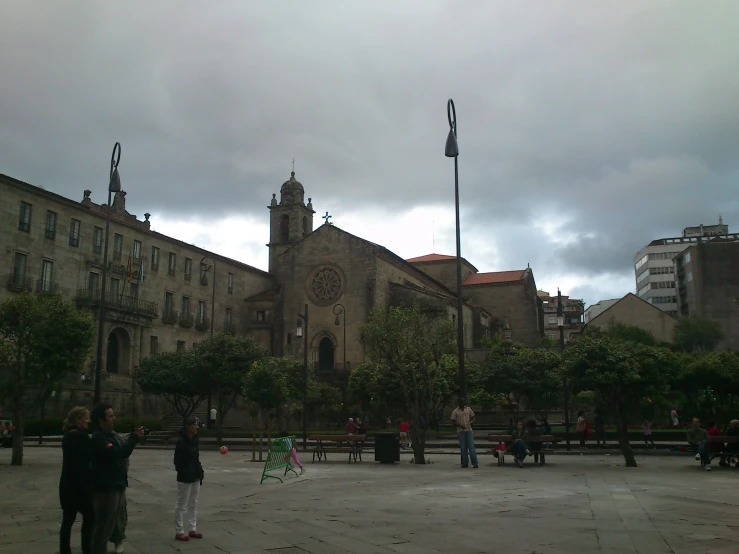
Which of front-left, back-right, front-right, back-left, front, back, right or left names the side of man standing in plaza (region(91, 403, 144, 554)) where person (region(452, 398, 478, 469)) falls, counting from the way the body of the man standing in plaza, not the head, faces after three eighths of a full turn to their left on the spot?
right

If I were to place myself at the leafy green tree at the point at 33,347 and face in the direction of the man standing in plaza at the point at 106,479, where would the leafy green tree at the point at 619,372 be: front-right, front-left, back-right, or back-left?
front-left

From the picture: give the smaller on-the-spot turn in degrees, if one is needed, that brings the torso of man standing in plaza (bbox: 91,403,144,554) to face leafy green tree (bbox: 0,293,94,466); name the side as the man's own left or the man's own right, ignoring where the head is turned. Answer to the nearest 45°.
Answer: approximately 90° to the man's own left

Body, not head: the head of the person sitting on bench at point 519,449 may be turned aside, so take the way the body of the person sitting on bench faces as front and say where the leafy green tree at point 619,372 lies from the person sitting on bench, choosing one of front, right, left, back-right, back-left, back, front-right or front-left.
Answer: left

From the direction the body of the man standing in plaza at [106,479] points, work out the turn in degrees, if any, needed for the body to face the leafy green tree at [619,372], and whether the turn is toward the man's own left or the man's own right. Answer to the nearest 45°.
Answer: approximately 45° to the man's own left

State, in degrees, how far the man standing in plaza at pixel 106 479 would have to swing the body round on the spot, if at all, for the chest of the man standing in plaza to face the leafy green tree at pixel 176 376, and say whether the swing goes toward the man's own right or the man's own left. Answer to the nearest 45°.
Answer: approximately 90° to the man's own left

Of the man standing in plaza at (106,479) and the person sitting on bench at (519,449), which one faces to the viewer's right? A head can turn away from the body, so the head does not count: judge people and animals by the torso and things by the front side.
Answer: the man standing in plaza

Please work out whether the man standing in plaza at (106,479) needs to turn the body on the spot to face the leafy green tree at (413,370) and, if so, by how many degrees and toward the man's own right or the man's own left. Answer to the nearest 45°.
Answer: approximately 45° to the man's own left

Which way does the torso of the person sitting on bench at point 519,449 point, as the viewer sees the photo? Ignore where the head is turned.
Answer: toward the camera

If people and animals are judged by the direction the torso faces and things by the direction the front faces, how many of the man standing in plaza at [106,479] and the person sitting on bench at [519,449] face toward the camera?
1

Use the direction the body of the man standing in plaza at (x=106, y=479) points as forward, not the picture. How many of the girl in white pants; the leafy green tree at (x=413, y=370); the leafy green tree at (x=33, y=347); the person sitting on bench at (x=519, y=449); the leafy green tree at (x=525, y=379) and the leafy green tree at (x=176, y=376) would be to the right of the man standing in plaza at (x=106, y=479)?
0

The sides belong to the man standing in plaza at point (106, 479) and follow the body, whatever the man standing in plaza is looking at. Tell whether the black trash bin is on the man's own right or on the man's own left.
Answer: on the man's own left

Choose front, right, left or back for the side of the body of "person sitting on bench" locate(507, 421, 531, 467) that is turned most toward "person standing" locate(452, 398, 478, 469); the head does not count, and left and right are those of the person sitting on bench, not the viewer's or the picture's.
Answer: right

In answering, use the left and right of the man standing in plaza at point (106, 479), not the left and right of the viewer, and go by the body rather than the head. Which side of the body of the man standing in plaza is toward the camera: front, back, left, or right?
right

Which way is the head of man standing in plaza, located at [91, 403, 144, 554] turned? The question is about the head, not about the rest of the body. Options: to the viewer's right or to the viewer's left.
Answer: to the viewer's right

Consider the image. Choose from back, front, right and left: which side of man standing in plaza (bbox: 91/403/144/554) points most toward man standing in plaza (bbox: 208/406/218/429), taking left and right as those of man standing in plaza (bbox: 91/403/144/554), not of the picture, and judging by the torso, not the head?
left

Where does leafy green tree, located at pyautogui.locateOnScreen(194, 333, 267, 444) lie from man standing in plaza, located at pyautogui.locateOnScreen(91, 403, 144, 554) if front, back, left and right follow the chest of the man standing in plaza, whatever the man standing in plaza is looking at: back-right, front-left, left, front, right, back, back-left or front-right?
left

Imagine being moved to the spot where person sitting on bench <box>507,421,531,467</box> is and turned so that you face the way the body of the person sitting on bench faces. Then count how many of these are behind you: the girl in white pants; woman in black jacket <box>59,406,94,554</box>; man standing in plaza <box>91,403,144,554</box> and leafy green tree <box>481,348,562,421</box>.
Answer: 1
